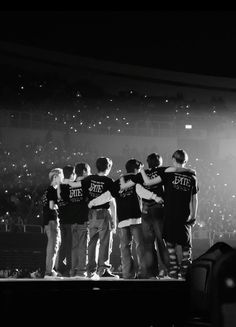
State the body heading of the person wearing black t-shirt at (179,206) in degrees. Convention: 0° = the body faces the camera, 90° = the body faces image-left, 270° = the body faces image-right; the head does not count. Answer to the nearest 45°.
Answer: approximately 180°

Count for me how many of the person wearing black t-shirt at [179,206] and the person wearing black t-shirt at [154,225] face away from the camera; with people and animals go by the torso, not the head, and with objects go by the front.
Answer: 2

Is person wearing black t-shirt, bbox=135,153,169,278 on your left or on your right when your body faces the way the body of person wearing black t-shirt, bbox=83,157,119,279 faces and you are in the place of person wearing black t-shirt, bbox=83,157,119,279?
on your right

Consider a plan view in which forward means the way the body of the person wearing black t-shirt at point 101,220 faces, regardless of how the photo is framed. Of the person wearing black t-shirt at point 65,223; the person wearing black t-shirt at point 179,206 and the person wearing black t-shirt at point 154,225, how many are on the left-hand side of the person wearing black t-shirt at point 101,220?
1

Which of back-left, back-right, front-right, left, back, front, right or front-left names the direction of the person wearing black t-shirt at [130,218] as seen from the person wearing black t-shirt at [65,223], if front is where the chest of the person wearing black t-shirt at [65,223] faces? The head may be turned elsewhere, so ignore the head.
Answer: right

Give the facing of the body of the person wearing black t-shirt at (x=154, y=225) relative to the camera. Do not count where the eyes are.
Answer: away from the camera

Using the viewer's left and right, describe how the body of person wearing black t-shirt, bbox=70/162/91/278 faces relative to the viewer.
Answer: facing away from the viewer and to the right of the viewer

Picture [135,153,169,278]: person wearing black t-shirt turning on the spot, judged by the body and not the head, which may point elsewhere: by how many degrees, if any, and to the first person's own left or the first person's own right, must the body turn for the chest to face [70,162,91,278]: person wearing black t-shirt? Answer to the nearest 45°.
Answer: approximately 90° to the first person's own left

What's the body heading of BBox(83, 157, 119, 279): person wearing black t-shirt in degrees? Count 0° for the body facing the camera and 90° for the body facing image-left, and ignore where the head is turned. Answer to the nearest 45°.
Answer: approximately 225°

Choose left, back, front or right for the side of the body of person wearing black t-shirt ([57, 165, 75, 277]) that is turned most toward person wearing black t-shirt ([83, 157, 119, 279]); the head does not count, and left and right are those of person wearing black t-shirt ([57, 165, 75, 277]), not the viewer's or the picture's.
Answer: right

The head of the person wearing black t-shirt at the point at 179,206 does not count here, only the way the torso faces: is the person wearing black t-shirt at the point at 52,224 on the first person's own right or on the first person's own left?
on the first person's own left
